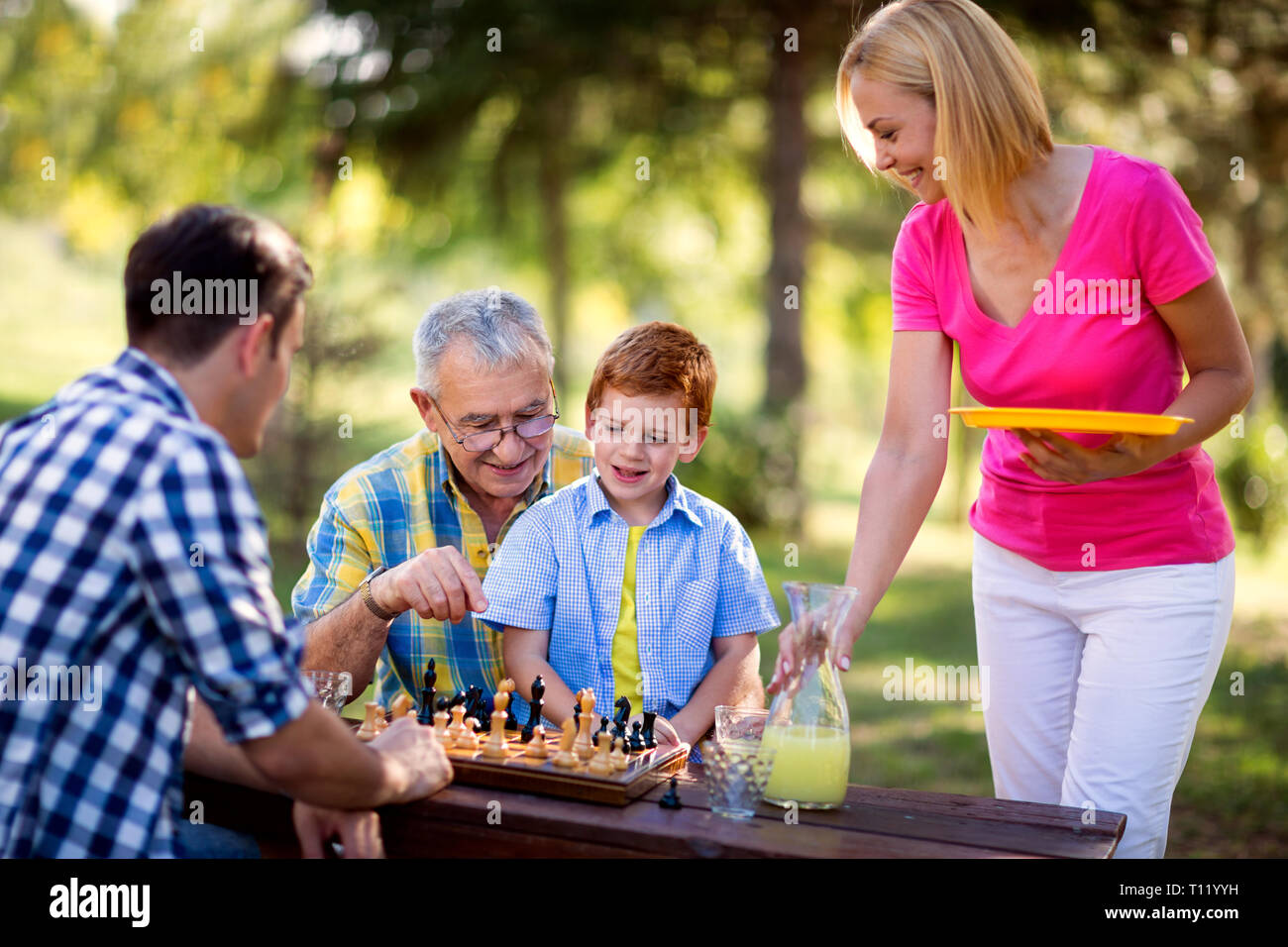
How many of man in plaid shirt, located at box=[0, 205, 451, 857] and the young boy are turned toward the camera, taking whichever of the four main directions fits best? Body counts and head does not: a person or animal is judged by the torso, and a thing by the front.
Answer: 1

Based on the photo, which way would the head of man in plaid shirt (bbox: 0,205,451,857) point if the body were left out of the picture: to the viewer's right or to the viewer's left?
to the viewer's right

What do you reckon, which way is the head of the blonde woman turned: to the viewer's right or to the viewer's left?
to the viewer's left

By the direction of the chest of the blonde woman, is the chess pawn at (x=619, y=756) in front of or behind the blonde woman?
in front

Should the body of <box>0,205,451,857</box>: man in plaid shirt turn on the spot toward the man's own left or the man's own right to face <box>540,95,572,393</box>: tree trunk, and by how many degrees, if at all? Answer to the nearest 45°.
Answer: approximately 45° to the man's own left

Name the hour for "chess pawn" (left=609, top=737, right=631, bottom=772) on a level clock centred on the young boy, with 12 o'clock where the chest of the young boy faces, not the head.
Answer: The chess pawn is roughly at 12 o'clock from the young boy.

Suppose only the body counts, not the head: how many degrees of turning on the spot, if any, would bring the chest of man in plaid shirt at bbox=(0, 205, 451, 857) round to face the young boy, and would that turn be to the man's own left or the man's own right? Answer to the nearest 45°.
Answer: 0° — they already face them

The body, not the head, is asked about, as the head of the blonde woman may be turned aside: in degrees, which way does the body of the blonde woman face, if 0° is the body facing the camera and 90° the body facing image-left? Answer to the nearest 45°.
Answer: approximately 45°

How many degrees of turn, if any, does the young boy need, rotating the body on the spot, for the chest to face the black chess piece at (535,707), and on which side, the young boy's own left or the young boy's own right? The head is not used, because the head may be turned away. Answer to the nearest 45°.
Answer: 0° — they already face it

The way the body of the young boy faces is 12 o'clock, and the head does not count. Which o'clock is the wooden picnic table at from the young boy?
The wooden picnic table is roughly at 12 o'clock from the young boy.

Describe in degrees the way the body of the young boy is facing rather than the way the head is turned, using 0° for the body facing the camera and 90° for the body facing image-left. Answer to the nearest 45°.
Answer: approximately 0°

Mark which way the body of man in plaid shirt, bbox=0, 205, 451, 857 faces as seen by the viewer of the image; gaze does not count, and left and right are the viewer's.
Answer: facing away from the viewer and to the right of the viewer
